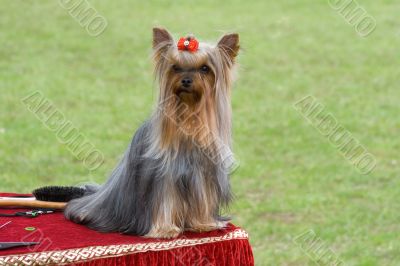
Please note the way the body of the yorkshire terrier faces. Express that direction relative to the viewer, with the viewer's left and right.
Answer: facing the viewer and to the right of the viewer
